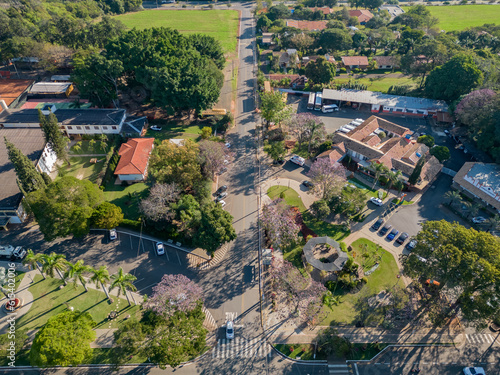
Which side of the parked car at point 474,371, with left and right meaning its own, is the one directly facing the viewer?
right

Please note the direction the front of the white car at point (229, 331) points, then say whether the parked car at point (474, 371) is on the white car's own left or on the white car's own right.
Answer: on the white car's own left

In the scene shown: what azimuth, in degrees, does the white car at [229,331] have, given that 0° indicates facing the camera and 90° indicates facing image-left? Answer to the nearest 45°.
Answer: approximately 0°

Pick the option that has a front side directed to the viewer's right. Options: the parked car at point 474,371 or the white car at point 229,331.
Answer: the parked car

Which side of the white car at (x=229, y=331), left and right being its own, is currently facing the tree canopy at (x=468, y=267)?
left

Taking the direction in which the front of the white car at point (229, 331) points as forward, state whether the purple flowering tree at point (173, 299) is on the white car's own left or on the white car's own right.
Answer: on the white car's own right

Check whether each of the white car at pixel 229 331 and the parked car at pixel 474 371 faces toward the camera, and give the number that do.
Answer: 1
